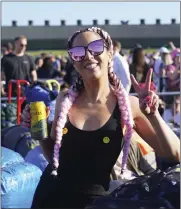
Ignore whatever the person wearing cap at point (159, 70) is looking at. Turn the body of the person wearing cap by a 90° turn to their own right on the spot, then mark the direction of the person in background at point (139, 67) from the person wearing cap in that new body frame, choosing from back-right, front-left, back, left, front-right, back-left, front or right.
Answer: front

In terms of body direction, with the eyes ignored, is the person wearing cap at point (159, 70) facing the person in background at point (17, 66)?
no

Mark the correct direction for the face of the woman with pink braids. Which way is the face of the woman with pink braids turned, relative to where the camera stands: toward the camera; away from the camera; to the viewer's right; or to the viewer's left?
toward the camera

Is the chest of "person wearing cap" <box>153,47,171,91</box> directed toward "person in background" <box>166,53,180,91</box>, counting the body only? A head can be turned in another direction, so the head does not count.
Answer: no
